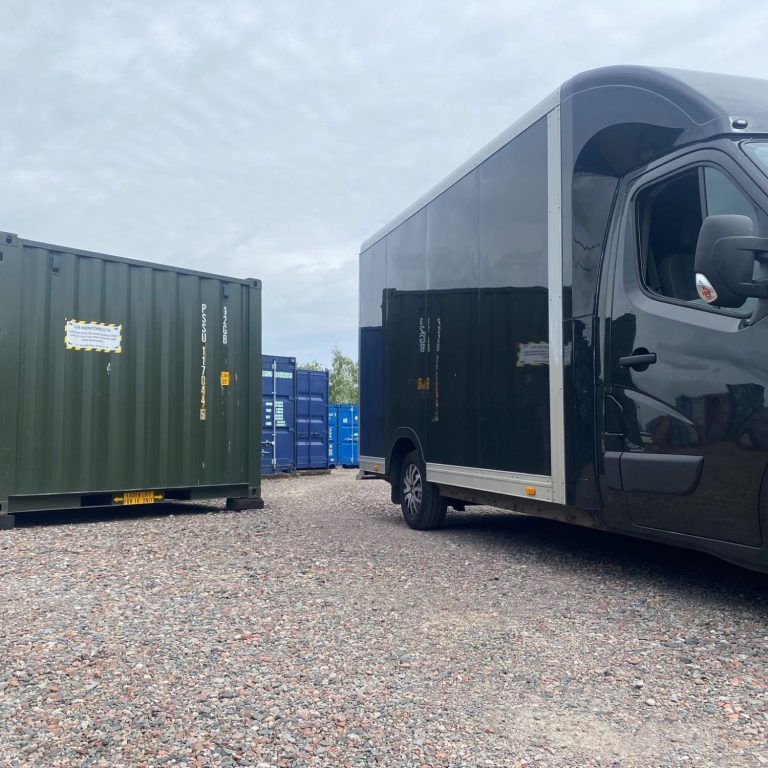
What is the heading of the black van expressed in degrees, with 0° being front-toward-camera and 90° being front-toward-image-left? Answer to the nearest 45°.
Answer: approximately 315°

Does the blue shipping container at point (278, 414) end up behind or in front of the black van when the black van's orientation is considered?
behind

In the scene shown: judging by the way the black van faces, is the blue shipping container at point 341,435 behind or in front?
behind

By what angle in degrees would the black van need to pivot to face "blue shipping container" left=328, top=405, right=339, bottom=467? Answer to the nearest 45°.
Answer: approximately 180°

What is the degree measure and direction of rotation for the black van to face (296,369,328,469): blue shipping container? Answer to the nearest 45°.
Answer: approximately 180°
